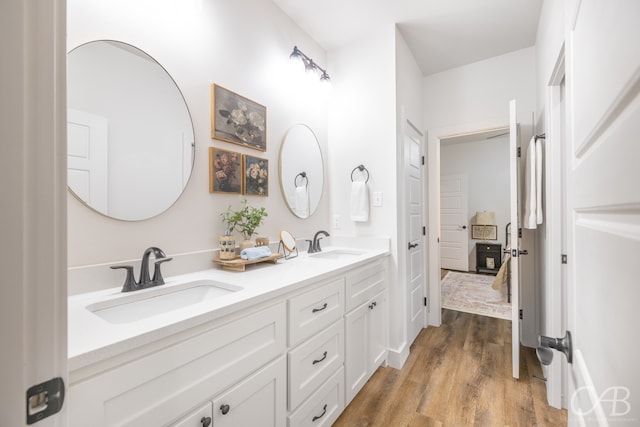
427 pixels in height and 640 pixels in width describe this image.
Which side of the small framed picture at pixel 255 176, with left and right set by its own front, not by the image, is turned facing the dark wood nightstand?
left

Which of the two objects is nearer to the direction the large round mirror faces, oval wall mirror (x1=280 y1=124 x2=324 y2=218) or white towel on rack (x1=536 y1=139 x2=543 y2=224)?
the white towel on rack

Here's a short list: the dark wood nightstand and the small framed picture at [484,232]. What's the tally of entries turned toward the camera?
2

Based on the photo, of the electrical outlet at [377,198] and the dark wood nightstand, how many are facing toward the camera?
2

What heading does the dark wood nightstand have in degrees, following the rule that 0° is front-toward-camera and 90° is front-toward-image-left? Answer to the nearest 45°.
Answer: approximately 0°

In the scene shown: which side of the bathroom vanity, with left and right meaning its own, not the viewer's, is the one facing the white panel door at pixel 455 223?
left

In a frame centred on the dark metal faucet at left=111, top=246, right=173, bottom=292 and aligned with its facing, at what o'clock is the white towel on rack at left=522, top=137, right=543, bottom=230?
The white towel on rack is roughly at 11 o'clock from the dark metal faucet.

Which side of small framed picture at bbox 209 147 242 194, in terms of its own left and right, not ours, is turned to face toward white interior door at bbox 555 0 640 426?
front

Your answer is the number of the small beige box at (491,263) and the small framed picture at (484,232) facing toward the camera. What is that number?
2

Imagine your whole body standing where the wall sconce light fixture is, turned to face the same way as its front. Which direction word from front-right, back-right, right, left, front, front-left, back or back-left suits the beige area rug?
left

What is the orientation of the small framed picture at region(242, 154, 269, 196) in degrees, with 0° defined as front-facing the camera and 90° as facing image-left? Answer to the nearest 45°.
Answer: approximately 315°

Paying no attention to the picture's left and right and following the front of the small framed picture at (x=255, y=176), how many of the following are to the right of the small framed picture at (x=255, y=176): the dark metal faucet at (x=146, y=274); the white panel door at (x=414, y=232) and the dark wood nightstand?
1

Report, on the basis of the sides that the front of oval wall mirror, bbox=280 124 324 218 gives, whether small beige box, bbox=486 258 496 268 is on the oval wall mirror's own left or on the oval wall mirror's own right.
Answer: on the oval wall mirror's own left
